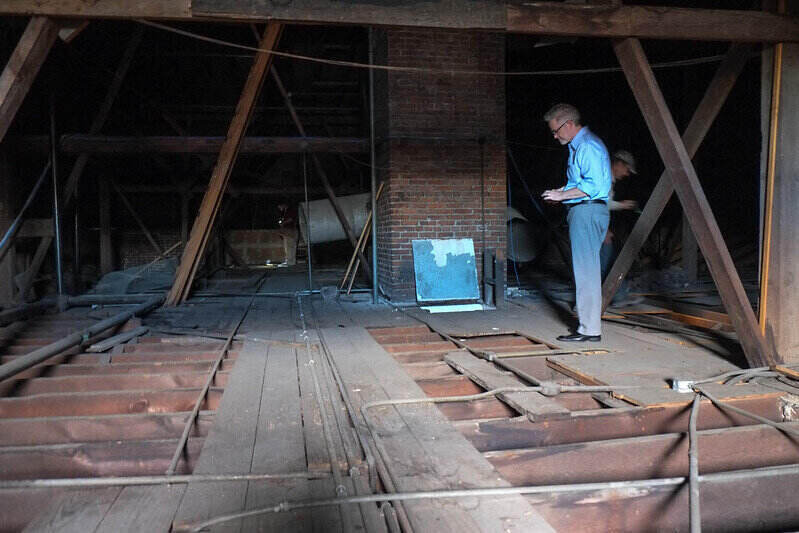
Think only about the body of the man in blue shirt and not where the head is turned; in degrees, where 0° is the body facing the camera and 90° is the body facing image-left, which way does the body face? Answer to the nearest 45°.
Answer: approximately 90°

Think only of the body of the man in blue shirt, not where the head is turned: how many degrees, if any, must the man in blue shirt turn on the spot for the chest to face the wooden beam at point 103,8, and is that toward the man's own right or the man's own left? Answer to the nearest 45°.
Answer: approximately 45° to the man's own left

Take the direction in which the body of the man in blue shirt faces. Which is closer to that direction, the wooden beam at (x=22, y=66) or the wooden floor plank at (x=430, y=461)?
the wooden beam

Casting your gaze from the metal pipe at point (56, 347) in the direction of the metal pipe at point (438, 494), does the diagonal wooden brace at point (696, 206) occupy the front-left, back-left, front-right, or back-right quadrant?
front-left

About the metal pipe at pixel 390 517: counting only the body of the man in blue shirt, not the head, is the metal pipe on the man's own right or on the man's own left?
on the man's own left

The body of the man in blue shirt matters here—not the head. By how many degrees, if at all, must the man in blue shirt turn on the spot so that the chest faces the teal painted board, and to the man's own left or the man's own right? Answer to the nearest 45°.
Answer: approximately 45° to the man's own right

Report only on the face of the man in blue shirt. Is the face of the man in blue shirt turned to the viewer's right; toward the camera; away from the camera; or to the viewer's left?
to the viewer's left

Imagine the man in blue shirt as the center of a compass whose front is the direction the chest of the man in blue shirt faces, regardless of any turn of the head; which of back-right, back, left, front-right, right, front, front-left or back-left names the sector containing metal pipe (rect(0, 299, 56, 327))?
front

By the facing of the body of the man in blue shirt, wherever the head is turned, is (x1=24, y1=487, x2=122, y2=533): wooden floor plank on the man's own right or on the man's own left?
on the man's own left

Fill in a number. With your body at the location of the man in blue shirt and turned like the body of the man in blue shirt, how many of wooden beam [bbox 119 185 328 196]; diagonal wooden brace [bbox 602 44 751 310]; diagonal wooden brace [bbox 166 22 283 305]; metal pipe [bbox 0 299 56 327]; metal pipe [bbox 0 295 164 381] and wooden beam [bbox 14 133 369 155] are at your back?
1

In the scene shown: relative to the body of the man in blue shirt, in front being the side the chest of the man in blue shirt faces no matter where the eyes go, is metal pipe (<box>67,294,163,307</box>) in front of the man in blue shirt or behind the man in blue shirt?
in front

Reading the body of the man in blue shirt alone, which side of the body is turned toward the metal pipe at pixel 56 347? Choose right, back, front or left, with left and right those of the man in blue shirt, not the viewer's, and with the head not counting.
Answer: front

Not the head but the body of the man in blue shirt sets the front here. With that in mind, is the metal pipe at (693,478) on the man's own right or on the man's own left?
on the man's own left

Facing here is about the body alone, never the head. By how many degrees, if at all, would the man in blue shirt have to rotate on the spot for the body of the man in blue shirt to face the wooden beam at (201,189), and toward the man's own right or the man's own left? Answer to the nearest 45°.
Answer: approximately 45° to the man's own right

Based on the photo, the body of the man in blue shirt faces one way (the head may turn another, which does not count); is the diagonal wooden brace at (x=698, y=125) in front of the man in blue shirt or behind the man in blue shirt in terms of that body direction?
behind

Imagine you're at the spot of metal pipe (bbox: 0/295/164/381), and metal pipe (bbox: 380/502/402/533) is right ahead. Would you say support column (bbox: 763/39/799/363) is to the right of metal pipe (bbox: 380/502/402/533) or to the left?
left
